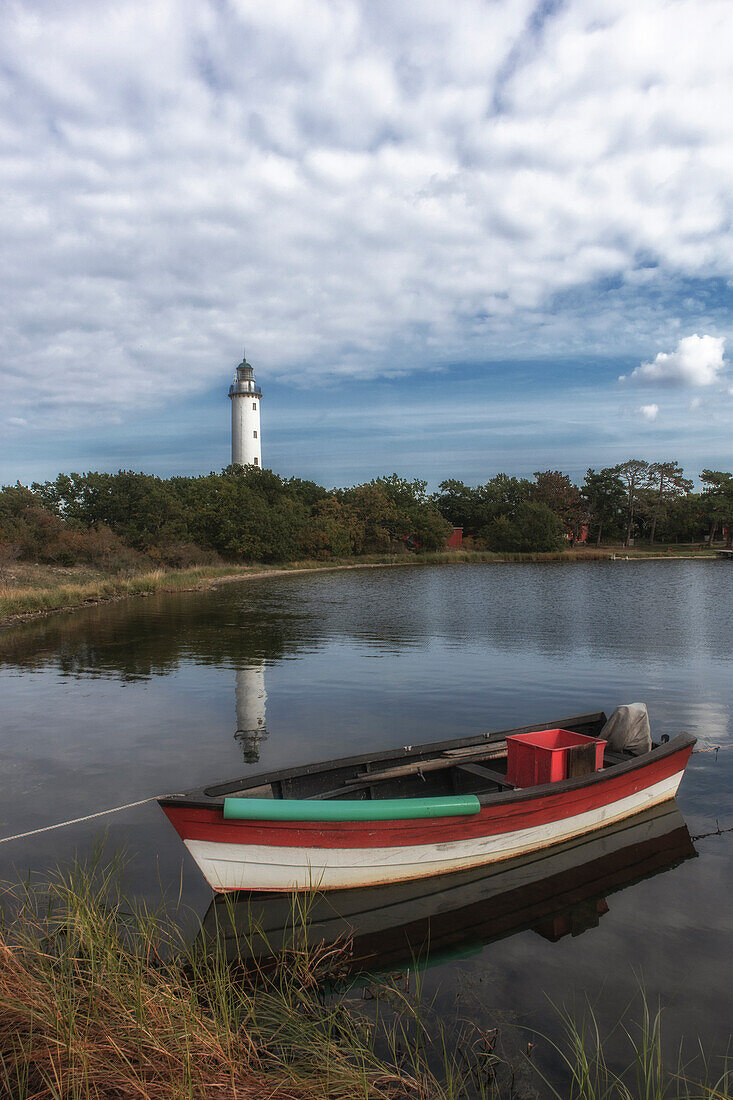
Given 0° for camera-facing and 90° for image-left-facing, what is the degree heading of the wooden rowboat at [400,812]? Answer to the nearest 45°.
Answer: approximately 45°

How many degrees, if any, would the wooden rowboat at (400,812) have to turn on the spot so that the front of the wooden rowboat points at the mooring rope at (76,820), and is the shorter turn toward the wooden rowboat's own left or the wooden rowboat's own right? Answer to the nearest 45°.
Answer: approximately 45° to the wooden rowboat's own right

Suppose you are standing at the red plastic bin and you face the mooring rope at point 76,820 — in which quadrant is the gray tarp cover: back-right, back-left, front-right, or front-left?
back-right
